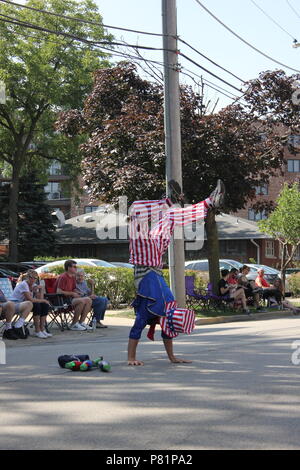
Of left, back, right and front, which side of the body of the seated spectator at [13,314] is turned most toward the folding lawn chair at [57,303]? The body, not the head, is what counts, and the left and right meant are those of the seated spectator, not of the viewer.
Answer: left

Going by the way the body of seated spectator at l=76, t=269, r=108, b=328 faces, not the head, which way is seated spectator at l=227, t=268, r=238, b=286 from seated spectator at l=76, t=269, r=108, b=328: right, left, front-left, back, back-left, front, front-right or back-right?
left

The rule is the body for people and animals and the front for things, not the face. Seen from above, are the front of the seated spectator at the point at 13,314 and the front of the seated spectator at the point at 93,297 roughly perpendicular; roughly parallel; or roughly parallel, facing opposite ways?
roughly parallel

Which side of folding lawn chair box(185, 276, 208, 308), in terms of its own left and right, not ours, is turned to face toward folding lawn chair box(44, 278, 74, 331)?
right

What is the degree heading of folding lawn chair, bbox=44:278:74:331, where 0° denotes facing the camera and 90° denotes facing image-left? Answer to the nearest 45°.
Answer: approximately 315°

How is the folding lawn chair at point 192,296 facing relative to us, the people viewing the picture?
facing the viewer and to the right of the viewer

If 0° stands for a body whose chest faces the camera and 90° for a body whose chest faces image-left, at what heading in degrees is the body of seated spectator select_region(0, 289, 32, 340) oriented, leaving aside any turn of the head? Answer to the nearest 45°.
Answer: approximately 315°
